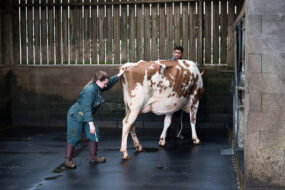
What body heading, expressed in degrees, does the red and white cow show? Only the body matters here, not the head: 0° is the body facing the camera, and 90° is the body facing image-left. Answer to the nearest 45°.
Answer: approximately 225°

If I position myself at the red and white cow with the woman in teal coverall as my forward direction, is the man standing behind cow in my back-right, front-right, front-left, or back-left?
back-right

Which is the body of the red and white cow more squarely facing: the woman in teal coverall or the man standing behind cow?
the man standing behind cow

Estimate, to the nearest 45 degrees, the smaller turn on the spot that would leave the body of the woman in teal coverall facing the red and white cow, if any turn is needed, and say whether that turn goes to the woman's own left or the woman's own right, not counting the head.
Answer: approximately 45° to the woman's own left

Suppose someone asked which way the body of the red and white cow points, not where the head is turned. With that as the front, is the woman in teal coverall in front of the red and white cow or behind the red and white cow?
behind

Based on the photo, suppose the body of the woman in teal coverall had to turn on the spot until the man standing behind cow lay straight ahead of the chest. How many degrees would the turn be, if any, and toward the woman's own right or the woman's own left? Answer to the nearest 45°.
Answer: approximately 45° to the woman's own left

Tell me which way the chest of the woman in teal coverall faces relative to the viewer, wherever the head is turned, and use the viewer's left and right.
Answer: facing to the right of the viewer

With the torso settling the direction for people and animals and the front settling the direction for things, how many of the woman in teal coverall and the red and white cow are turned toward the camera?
0
